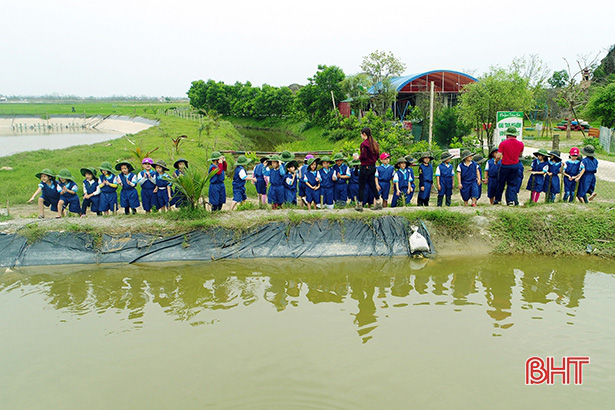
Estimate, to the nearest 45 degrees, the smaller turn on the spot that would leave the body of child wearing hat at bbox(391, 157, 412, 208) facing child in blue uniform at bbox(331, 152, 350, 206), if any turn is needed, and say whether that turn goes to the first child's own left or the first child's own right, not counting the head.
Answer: approximately 90° to the first child's own right

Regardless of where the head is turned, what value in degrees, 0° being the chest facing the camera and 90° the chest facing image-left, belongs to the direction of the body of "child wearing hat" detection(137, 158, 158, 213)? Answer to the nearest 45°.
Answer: approximately 0°
